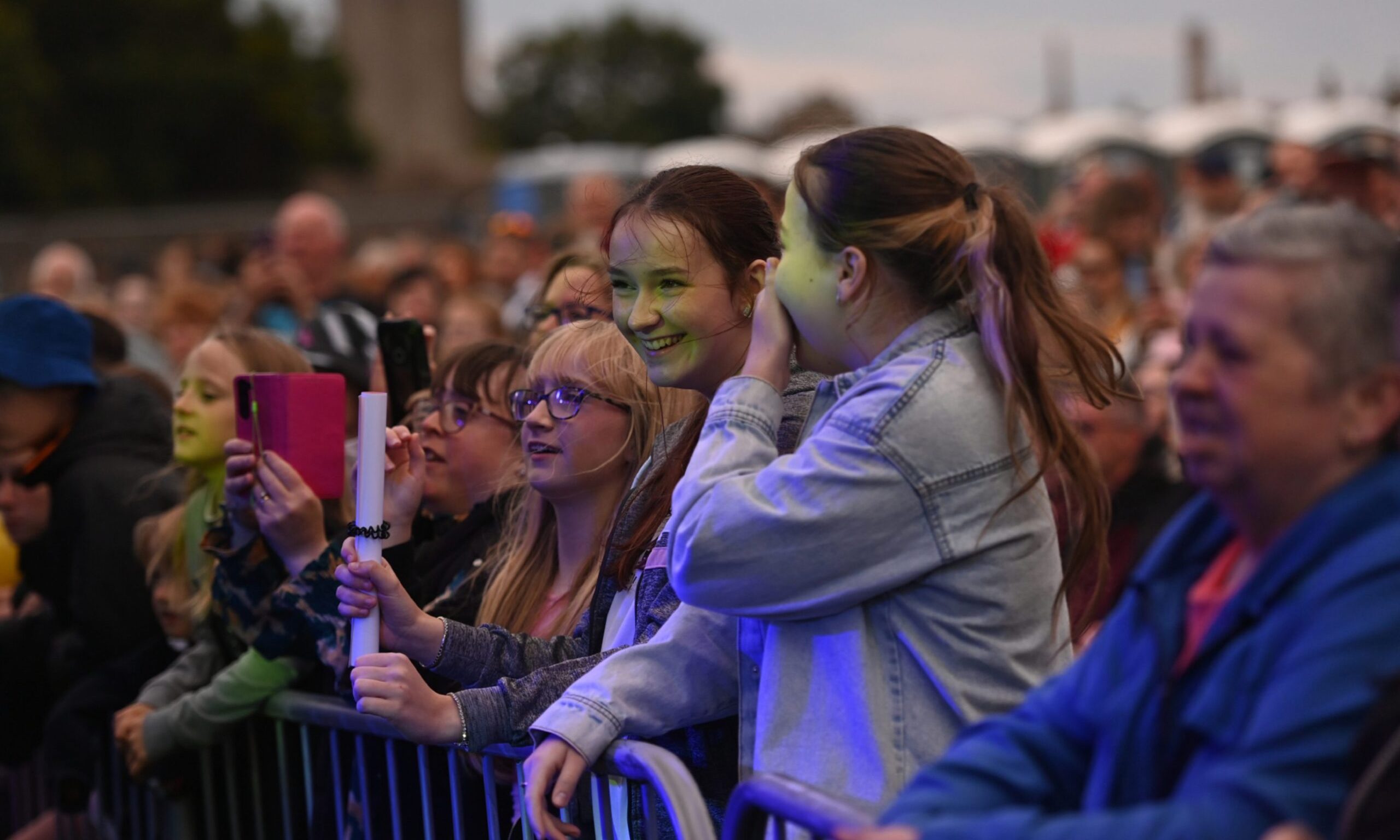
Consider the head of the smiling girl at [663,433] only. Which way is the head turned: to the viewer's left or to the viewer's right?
to the viewer's left

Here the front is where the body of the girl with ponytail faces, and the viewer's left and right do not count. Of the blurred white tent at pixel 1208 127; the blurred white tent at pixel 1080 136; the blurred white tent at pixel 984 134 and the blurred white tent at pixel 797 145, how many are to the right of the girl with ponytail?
4

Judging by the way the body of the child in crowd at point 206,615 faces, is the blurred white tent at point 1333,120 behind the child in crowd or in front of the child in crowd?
behind

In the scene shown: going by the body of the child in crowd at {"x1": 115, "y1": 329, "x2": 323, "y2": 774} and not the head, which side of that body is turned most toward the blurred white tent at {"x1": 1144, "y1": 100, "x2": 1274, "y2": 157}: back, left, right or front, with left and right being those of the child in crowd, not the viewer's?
right

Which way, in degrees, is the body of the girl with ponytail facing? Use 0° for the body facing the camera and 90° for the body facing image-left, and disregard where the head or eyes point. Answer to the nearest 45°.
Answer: approximately 90°

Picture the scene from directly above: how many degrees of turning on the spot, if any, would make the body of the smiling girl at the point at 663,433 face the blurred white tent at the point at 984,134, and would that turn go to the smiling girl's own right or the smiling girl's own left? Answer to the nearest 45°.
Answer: approximately 135° to the smiling girl's own right

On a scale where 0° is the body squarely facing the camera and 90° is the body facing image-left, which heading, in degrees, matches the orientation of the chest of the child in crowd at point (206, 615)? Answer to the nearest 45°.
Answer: approximately 45°
